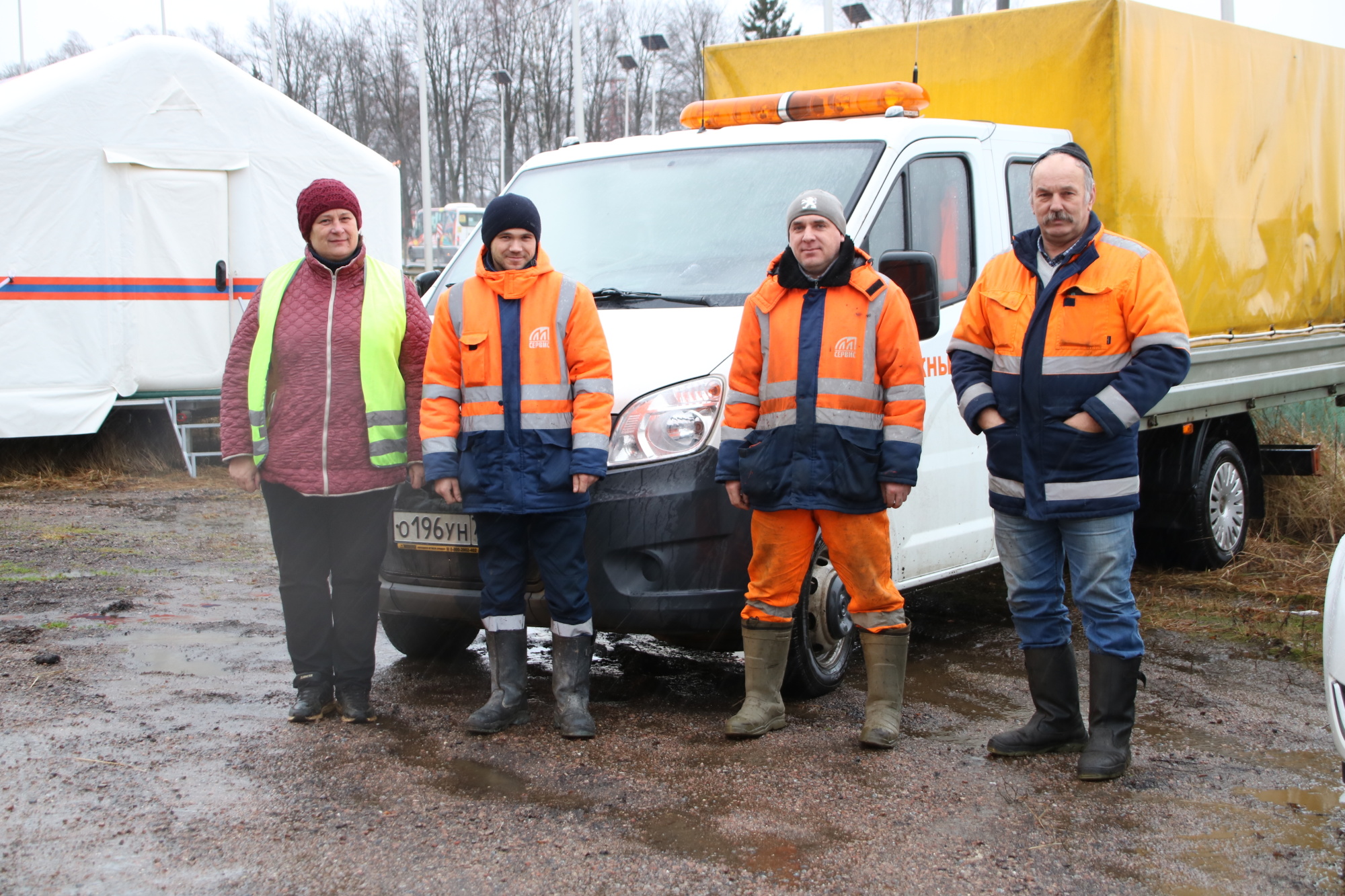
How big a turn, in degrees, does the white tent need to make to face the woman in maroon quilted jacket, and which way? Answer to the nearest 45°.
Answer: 0° — it already faces them

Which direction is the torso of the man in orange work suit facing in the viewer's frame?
toward the camera

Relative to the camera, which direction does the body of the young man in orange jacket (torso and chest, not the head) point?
toward the camera

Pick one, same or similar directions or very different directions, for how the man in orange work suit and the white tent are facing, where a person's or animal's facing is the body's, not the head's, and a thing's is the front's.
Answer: same or similar directions

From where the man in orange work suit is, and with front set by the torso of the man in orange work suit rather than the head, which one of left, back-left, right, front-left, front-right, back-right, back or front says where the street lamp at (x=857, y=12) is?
back

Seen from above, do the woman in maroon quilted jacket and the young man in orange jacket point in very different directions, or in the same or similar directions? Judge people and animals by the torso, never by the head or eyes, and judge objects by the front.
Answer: same or similar directions

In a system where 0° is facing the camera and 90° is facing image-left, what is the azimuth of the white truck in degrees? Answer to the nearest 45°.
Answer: approximately 45°

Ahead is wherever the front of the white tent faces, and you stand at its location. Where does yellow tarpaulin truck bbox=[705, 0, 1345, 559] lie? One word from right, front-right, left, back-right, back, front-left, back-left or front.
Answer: front-left

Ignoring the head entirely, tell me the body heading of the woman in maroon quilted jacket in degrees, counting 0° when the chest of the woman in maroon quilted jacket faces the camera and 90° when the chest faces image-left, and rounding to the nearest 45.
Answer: approximately 0°

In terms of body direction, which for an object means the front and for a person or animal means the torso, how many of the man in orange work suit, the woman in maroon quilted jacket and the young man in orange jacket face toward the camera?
3

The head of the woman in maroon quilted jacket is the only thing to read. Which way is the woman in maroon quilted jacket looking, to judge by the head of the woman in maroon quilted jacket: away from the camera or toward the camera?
toward the camera
